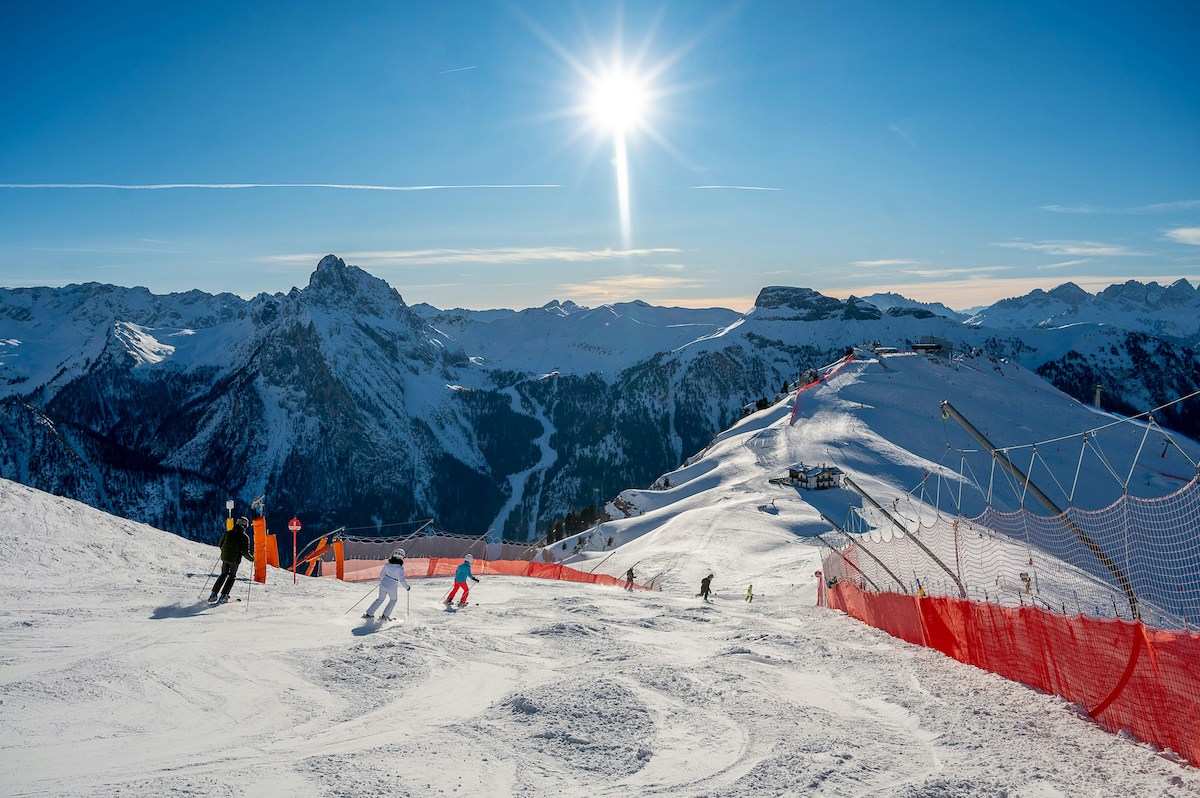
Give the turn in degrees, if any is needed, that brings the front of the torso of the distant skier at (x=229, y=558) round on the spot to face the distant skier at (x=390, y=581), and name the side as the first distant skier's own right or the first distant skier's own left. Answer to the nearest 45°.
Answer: approximately 45° to the first distant skier's own right

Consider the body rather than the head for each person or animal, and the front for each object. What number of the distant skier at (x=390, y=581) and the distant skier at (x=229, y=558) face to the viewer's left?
0

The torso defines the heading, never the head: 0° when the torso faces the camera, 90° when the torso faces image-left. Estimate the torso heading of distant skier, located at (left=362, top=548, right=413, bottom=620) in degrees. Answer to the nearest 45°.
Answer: approximately 225°

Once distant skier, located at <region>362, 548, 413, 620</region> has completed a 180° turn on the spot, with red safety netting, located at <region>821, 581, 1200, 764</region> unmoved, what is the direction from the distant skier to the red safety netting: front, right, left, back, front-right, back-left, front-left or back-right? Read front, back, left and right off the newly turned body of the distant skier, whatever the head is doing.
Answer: left

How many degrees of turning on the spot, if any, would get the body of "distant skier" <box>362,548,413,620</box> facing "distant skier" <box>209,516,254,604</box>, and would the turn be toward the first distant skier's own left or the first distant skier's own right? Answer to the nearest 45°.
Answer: approximately 135° to the first distant skier's own left

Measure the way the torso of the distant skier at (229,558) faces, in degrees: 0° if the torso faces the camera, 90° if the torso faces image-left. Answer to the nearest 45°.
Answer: approximately 225°

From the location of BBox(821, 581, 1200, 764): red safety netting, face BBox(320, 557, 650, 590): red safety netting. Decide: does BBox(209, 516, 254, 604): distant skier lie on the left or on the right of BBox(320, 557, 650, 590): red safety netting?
left
